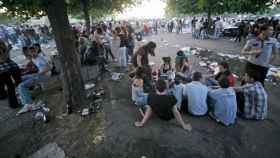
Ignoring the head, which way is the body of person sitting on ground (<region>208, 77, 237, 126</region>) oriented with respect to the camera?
away from the camera

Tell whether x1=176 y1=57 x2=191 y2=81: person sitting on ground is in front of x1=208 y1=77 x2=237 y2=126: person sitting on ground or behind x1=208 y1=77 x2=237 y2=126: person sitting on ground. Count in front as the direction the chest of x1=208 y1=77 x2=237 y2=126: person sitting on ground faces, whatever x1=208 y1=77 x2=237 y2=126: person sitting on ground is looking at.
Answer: in front

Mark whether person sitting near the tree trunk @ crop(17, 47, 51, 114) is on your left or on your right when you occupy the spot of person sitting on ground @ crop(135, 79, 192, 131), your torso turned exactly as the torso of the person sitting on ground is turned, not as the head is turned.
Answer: on your left

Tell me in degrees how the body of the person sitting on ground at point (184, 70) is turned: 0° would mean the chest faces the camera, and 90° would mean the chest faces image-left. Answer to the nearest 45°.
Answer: approximately 45°

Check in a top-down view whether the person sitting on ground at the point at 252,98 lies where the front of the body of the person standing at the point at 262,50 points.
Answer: yes

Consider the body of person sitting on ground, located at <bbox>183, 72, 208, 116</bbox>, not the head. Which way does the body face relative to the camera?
away from the camera

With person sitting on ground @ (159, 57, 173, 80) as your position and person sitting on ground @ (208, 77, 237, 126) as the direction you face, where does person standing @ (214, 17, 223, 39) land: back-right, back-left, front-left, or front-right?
back-left

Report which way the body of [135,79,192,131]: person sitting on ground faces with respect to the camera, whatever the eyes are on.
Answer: away from the camera

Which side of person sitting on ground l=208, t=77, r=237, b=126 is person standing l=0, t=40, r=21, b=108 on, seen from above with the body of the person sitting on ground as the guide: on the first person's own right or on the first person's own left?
on the first person's own left

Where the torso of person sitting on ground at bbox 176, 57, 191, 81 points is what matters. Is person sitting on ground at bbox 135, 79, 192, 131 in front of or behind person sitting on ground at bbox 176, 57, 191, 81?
in front

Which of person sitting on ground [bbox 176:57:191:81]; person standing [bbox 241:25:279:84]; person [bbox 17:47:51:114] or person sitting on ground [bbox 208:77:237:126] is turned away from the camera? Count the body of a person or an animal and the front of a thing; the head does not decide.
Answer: person sitting on ground [bbox 208:77:237:126]

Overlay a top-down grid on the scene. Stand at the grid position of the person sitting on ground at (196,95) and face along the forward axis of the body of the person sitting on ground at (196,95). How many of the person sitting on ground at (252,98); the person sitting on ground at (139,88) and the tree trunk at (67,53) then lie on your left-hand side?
2

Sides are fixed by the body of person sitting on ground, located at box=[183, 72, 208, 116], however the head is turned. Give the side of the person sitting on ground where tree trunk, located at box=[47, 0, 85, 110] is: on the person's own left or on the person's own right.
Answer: on the person's own left
